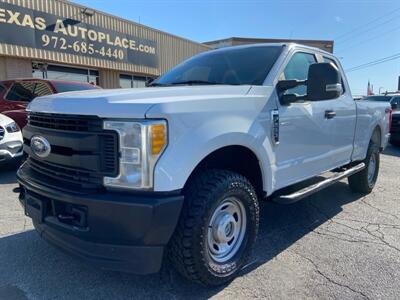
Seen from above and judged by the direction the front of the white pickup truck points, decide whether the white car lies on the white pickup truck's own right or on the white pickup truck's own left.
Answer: on the white pickup truck's own right

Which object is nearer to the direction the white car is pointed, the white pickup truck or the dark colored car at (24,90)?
the white pickup truck

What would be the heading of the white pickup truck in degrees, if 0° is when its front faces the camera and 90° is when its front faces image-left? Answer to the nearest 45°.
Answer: approximately 45°

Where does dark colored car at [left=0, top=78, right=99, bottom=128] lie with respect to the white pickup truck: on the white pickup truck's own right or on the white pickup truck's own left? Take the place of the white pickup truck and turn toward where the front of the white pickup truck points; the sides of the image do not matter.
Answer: on the white pickup truck's own right

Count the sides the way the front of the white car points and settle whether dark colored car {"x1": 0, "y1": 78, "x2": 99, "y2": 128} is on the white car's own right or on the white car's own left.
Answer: on the white car's own left

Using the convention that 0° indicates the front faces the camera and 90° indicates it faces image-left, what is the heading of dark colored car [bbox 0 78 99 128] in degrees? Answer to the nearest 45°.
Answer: approximately 315°
